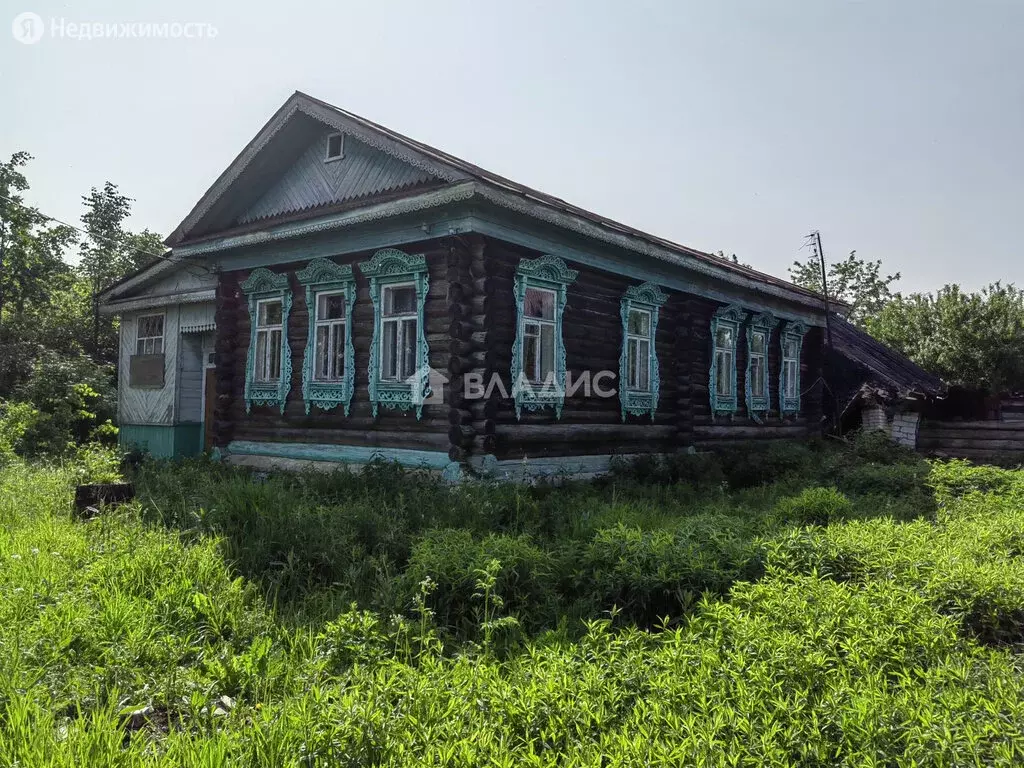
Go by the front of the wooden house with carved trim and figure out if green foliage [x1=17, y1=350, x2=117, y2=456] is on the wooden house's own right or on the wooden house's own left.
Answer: on the wooden house's own right

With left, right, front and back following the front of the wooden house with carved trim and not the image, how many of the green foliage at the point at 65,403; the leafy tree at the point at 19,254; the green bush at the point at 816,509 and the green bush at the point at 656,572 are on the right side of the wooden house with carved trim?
2

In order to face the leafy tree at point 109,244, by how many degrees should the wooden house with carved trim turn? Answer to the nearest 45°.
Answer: approximately 90° to its right

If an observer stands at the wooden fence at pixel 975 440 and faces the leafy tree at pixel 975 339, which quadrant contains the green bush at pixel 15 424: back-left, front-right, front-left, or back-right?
back-left

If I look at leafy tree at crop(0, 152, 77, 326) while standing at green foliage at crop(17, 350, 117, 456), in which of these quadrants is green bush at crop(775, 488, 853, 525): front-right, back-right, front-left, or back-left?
back-right

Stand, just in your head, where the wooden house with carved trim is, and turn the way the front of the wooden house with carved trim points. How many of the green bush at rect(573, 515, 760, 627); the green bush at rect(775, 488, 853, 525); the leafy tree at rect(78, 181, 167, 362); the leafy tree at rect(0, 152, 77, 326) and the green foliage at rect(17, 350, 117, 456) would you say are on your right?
3

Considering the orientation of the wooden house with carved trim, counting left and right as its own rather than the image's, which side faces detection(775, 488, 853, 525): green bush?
left

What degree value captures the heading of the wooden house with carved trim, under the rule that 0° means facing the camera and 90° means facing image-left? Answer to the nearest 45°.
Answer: approximately 45°

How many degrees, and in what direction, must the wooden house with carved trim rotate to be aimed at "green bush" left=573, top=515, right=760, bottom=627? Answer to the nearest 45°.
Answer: approximately 45° to its left
